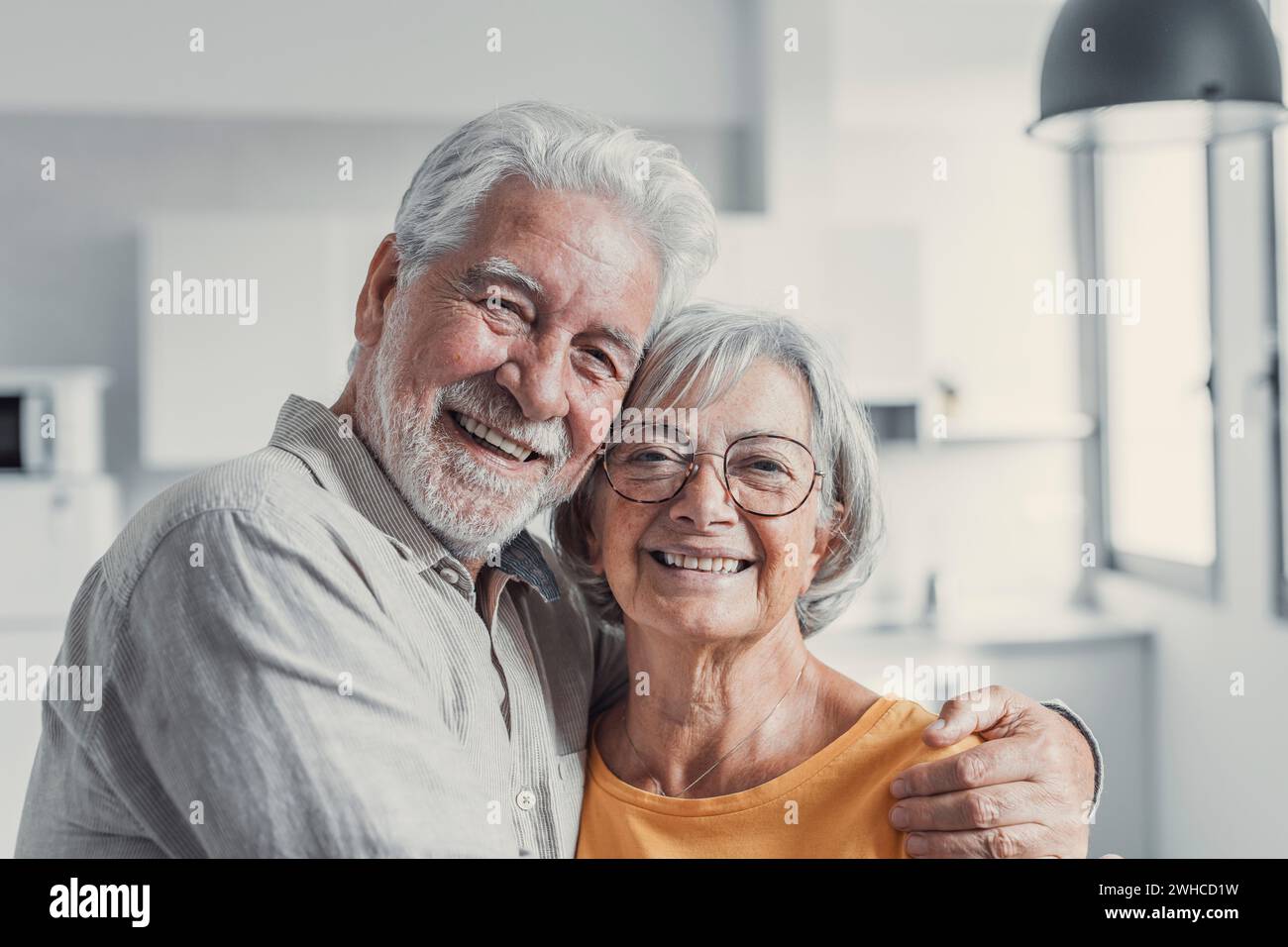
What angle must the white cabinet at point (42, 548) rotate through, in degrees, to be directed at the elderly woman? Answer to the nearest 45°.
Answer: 0° — it already faces them

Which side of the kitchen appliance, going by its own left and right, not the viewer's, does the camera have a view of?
front

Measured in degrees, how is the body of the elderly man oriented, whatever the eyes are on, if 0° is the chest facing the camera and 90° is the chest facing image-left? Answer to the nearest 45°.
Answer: approximately 315°

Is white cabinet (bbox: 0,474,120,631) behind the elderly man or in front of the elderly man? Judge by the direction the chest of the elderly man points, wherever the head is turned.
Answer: behind

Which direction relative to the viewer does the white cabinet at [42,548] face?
toward the camera
